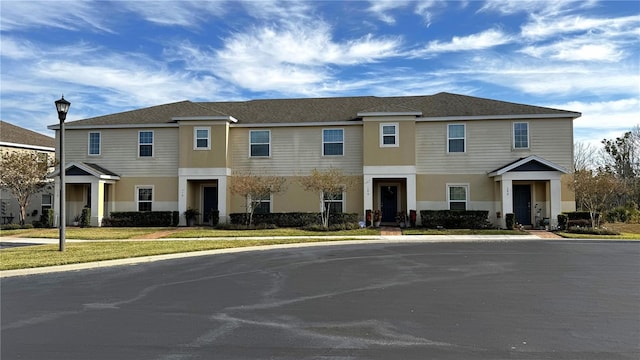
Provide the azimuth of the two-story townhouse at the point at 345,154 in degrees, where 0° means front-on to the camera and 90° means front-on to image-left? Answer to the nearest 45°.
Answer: approximately 0°

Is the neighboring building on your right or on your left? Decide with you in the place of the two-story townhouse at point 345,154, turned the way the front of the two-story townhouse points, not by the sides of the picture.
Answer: on your right

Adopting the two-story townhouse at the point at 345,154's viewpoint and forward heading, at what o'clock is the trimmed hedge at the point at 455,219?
The trimmed hedge is roughly at 10 o'clock from the two-story townhouse.

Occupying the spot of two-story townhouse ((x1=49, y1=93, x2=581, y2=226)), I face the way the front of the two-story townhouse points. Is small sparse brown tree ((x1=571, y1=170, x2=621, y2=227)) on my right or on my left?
on my left

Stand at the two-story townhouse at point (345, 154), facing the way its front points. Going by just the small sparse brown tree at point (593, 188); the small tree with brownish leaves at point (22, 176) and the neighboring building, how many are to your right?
2

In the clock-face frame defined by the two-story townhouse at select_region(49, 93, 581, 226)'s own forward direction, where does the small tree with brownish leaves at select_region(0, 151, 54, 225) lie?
The small tree with brownish leaves is roughly at 3 o'clock from the two-story townhouse.

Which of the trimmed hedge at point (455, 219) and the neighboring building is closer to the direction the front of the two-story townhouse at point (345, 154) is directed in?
the trimmed hedge

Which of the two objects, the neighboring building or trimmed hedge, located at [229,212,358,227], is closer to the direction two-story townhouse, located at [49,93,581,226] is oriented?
the trimmed hedge
